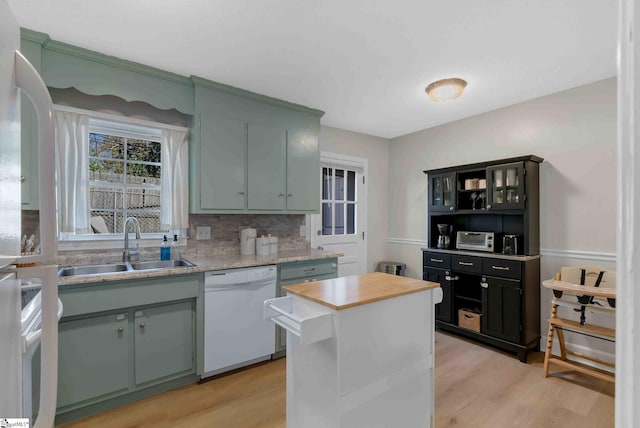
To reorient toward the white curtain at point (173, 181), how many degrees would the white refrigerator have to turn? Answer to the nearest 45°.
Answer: approximately 45° to its left

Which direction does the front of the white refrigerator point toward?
to the viewer's right

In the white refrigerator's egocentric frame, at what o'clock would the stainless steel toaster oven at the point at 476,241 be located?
The stainless steel toaster oven is roughly at 12 o'clock from the white refrigerator.

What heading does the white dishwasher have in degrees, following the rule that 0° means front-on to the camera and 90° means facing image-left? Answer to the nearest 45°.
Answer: approximately 315°
